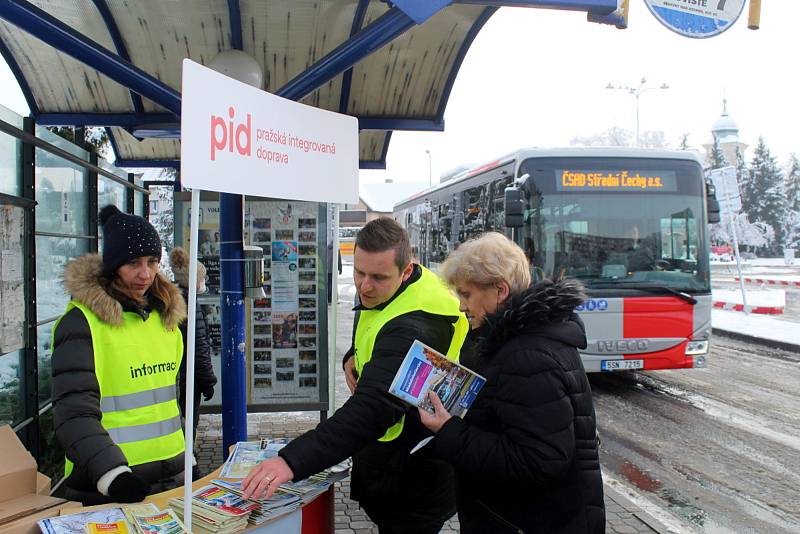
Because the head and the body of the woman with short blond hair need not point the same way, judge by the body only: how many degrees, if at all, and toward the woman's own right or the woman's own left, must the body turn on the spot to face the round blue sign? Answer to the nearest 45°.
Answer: approximately 135° to the woman's own right

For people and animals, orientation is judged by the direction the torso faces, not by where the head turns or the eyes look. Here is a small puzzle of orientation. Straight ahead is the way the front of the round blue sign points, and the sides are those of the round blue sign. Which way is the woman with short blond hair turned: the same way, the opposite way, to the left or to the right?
to the right

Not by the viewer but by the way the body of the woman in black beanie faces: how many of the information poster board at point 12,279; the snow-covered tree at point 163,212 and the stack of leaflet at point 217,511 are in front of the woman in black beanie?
1

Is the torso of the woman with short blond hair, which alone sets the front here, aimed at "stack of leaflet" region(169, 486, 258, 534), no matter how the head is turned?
yes

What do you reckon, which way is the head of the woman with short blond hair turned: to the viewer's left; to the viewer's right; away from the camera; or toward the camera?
to the viewer's left

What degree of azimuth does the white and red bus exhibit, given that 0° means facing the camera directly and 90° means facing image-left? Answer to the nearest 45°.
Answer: approximately 315°

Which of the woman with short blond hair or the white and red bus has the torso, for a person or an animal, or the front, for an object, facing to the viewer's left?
the woman with short blond hair

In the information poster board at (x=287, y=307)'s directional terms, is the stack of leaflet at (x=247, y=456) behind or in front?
in front

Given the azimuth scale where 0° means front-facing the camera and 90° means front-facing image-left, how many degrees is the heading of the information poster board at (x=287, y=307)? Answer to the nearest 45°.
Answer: approximately 0°

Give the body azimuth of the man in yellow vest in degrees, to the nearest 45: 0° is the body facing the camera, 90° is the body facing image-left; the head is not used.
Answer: approximately 45°

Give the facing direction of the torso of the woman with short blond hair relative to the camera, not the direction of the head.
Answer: to the viewer's left
